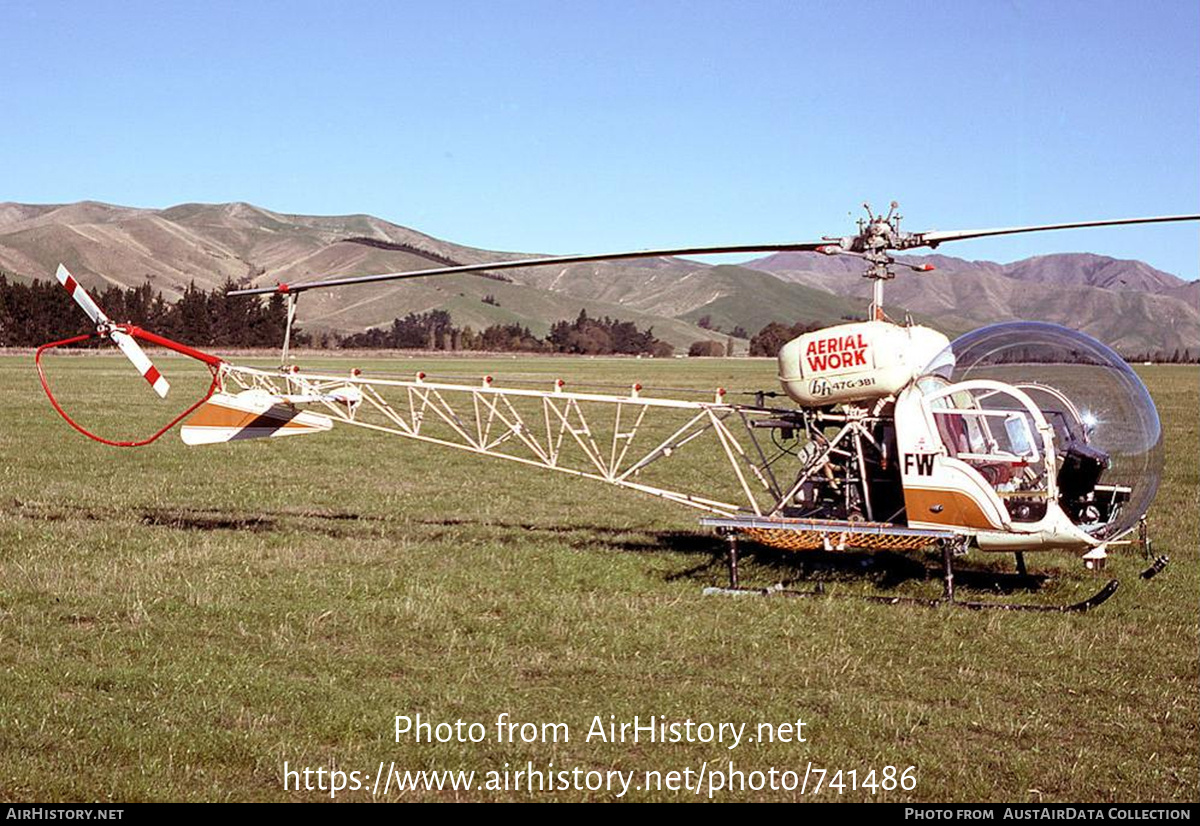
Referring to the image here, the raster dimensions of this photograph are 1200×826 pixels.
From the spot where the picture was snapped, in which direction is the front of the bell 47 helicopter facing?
facing to the right of the viewer
